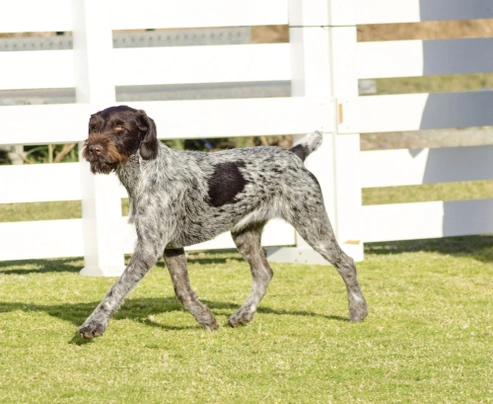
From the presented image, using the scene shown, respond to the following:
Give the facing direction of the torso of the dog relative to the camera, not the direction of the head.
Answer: to the viewer's left
